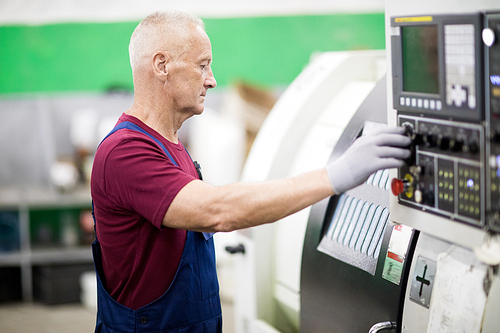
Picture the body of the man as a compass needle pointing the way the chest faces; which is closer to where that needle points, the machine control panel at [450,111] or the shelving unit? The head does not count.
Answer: the machine control panel

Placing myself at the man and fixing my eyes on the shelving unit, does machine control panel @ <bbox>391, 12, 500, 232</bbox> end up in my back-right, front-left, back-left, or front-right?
back-right

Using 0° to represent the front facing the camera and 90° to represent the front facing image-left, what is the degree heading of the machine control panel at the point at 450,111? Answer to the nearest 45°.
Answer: approximately 45°

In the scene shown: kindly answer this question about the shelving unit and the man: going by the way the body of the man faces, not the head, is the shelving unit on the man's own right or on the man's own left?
on the man's own left

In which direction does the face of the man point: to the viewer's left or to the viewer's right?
to the viewer's right

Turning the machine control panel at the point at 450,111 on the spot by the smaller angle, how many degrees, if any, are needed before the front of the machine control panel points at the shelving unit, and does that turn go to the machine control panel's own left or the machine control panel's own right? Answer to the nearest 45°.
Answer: approximately 90° to the machine control panel's own right

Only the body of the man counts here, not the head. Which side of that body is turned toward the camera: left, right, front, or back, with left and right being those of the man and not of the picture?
right

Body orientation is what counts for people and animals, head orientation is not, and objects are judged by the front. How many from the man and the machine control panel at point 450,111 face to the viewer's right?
1

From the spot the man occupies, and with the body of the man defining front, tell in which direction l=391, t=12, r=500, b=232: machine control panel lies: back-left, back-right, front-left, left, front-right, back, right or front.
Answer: front-right
